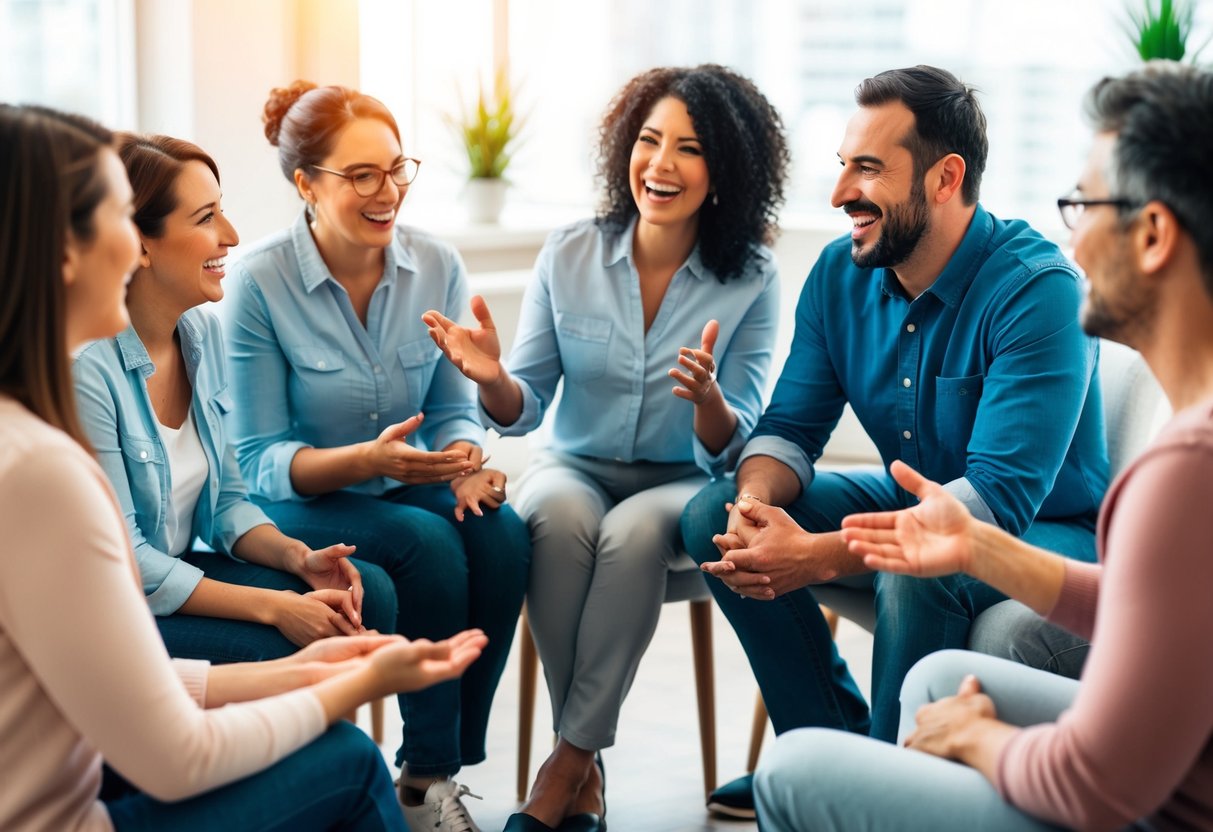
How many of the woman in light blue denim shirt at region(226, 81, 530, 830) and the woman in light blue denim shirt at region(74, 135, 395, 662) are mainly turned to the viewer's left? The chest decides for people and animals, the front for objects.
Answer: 0

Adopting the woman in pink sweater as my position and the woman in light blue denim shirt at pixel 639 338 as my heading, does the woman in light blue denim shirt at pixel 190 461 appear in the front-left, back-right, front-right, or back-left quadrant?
front-left

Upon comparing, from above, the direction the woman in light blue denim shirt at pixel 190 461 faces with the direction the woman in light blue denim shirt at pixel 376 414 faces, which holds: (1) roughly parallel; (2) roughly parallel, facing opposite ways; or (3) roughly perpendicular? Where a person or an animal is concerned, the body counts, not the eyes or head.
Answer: roughly parallel

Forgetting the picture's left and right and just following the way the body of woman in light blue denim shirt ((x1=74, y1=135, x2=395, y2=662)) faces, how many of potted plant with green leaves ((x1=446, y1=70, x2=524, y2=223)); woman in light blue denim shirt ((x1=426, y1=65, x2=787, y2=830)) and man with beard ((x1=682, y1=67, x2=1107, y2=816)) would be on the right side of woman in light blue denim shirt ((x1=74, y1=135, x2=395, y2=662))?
0

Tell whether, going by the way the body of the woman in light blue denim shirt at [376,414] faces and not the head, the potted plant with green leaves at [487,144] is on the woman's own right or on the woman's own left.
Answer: on the woman's own left

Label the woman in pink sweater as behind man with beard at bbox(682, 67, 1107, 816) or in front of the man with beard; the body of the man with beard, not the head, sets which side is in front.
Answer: in front

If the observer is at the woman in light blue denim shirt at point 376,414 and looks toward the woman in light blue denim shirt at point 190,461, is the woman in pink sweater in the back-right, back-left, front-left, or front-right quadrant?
front-left

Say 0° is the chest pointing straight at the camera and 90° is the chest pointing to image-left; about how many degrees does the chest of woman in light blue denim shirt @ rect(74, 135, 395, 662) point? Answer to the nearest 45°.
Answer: approximately 315°

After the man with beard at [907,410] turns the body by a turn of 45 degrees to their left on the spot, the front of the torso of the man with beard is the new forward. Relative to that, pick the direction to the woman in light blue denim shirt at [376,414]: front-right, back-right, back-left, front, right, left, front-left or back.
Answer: right

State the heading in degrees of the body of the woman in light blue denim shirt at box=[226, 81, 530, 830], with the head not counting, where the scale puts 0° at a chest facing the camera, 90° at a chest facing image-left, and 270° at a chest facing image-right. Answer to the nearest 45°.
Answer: approximately 315°

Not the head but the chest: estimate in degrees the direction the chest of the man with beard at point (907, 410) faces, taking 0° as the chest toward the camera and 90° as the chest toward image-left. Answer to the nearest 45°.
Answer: approximately 45°

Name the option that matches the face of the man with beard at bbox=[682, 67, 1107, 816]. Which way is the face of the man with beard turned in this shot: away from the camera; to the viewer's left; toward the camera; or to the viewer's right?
to the viewer's left

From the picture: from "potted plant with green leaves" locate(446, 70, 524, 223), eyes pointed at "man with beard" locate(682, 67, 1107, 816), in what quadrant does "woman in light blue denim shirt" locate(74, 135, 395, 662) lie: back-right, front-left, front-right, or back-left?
front-right
